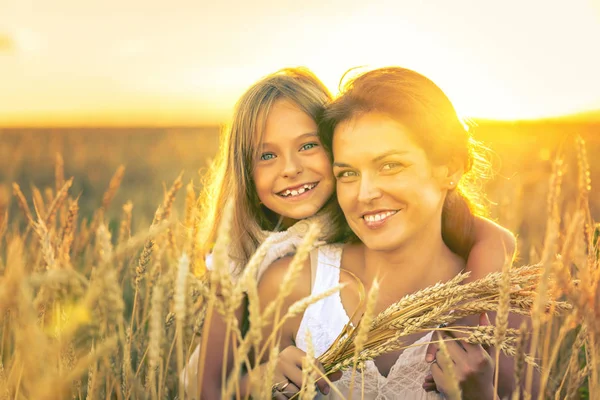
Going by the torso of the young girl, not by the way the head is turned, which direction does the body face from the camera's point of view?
toward the camera
